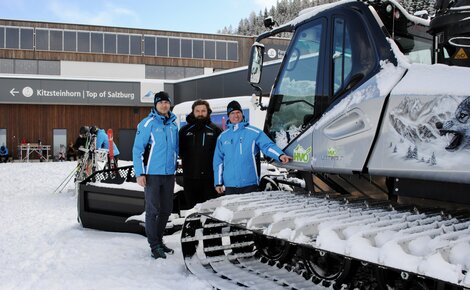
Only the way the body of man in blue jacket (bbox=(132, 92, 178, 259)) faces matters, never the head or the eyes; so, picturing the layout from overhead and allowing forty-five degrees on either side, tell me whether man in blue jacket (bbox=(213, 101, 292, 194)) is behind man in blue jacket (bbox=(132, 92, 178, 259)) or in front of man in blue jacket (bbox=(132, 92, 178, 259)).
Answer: in front

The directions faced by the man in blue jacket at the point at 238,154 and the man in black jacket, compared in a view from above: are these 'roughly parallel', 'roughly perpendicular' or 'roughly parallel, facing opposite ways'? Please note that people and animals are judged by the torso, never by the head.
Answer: roughly parallel

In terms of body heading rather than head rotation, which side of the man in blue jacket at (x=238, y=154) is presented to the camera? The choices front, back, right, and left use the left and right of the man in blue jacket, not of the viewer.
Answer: front

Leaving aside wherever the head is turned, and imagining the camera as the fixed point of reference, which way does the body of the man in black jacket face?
toward the camera

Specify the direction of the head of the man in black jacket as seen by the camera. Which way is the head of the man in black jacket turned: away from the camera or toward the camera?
toward the camera

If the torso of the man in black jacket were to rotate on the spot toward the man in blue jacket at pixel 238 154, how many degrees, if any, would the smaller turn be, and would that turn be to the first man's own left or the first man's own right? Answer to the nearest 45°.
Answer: approximately 45° to the first man's own left

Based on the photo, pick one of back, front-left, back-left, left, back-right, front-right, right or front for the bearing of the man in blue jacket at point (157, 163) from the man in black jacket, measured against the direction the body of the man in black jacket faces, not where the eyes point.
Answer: front-right

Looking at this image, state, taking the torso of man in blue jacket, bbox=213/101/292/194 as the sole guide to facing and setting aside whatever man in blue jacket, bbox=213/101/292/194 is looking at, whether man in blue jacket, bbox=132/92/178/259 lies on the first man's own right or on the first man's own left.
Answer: on the first man's own right

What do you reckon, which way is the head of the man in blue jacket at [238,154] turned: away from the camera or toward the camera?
toward the camera

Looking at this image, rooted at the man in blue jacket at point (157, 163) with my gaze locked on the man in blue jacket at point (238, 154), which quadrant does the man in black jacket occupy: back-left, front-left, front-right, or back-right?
front-left

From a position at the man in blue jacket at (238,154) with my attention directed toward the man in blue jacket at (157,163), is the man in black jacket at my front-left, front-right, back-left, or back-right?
front-right

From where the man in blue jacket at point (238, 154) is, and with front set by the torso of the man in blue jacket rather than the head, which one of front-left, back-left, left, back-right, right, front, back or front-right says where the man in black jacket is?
back-right

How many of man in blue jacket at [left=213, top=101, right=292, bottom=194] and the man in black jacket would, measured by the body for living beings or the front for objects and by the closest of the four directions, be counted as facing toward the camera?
2

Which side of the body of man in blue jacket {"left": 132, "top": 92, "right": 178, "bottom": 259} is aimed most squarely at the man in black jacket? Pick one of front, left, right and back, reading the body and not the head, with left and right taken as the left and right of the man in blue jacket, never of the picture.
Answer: left

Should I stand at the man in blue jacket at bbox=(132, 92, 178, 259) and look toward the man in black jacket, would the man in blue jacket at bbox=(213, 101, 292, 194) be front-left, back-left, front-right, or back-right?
front-right
